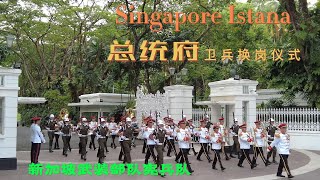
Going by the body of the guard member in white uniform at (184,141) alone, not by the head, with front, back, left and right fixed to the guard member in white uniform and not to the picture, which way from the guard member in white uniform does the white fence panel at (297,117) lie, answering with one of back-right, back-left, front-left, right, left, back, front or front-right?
left

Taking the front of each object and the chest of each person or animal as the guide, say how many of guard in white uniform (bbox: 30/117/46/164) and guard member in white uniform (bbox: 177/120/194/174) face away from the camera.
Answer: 0

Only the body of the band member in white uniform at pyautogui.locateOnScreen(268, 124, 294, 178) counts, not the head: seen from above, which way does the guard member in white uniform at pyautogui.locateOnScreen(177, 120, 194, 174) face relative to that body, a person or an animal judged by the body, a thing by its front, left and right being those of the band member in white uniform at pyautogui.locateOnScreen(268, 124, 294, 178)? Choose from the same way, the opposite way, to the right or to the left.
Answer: the same way

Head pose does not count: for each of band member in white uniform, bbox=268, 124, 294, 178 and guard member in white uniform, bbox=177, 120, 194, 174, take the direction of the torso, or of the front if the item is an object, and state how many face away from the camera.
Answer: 0

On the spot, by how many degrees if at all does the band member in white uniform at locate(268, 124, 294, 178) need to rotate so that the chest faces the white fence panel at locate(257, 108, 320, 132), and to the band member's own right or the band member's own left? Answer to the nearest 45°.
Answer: approximately 135° to the band member's own left

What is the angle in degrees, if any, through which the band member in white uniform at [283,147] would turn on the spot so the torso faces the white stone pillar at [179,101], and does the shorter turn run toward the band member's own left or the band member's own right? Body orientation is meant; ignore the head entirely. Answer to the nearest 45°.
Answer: approximately 180°

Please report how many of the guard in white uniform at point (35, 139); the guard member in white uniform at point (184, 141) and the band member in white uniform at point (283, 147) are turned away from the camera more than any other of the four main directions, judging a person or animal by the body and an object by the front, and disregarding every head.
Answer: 0

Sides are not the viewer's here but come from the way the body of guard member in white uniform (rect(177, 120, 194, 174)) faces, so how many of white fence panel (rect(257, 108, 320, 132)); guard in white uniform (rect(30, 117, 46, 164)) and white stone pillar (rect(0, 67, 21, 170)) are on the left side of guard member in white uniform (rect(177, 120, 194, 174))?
1
